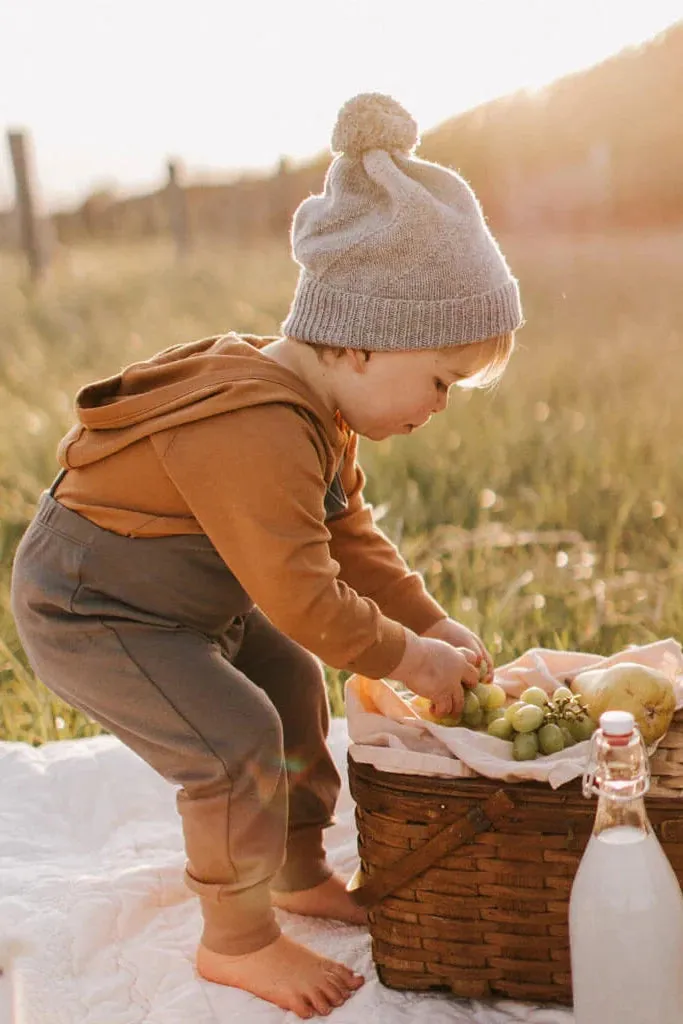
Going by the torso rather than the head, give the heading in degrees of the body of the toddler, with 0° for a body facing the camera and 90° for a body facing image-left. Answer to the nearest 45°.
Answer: approximately 270°

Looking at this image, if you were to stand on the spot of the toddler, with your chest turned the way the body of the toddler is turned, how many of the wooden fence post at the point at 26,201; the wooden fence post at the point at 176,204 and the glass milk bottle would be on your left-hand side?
2

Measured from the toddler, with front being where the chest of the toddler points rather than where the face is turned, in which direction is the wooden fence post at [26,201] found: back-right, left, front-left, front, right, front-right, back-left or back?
left

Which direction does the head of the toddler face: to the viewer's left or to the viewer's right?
to the viewer's right
